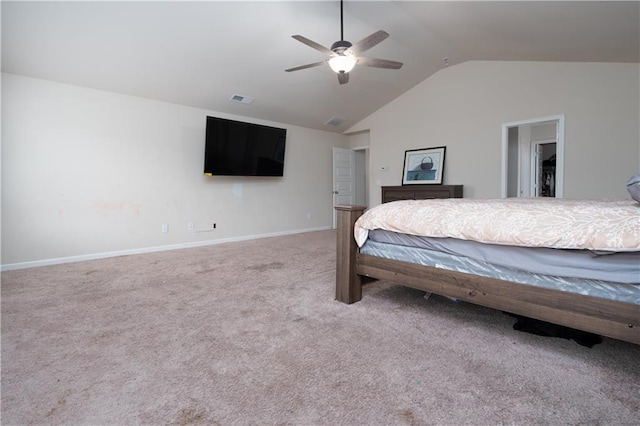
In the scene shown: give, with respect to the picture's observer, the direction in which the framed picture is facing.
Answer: facing the viewer and to the left of the viewer

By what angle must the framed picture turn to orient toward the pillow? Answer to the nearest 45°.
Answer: approximately 45° to its left

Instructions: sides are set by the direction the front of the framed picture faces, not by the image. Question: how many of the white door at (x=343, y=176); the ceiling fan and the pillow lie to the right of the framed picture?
1

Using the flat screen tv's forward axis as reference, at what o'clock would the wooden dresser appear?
The wooden dresser is roughly at 11 o'clock from the flat screen tv.

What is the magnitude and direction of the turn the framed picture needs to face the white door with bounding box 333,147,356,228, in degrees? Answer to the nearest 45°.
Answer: approximately 90° to its right

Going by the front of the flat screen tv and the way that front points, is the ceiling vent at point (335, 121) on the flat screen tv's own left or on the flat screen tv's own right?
on the flat screen tv's own left

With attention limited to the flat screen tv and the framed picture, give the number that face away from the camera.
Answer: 0

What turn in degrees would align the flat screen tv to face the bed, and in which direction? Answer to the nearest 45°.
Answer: approximately 45° to its right

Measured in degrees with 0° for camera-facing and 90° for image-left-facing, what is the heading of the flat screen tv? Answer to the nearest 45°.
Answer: approximately 315°

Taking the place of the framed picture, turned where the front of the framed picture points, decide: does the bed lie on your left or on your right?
on your left

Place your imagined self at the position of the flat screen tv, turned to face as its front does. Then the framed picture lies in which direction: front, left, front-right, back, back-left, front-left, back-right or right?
front-left

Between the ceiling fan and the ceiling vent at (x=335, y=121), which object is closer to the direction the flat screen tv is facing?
the ceiling fan
